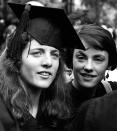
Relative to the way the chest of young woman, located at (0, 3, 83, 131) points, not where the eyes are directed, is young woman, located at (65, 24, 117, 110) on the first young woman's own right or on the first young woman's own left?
on the first young woman's own left

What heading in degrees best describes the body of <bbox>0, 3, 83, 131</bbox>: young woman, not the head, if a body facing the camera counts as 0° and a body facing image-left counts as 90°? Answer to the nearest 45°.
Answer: approximately 315°
